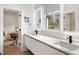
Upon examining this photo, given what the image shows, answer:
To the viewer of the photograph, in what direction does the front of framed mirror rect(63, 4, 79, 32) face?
facing the viewer and to the left of the viewer

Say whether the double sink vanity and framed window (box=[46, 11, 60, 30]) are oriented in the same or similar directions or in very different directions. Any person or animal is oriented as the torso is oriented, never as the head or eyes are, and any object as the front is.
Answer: same or similar directions

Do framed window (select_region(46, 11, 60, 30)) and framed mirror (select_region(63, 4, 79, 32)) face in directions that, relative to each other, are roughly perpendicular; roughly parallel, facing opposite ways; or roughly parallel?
roughly parallel

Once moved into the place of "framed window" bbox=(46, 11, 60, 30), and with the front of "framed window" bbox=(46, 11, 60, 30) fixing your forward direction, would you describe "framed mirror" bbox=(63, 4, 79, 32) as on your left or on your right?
on your left

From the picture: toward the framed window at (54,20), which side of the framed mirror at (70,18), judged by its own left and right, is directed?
right

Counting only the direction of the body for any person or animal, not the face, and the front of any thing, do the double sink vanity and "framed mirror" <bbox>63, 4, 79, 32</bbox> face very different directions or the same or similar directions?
same or similar directions
